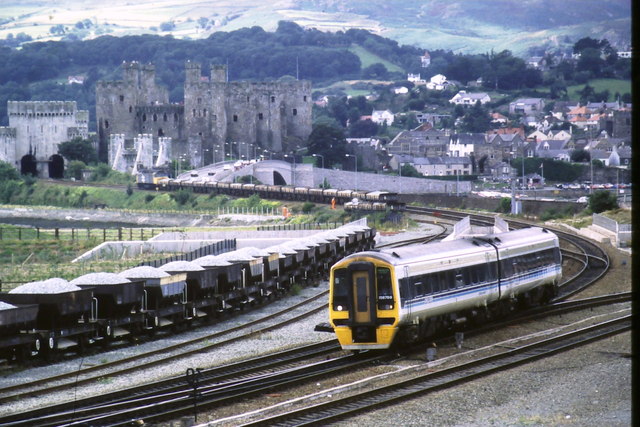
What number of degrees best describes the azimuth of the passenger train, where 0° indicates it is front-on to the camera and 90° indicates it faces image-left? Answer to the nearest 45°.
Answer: approximately 45°

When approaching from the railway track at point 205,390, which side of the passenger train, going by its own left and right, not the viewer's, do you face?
front

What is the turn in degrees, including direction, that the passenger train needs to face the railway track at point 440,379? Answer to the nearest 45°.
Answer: approximately 45° to its left
